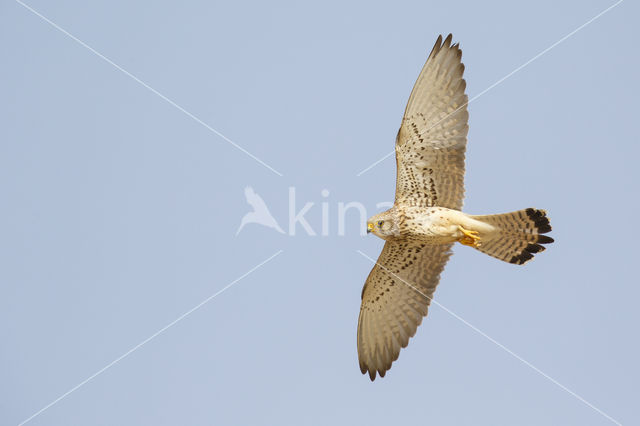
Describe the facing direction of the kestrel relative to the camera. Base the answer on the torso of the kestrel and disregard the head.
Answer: to the viewer's left
